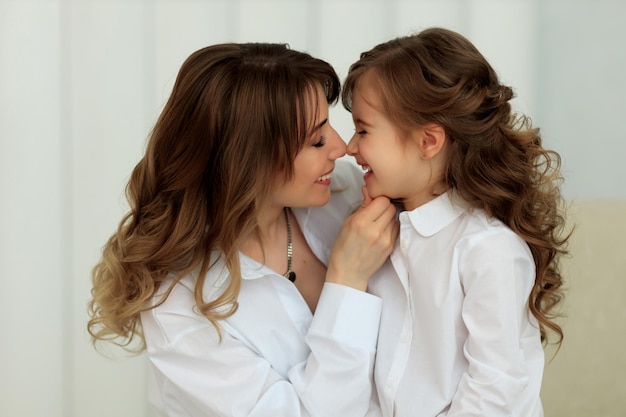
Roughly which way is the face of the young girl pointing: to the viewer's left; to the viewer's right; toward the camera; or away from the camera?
to the viewer's left
